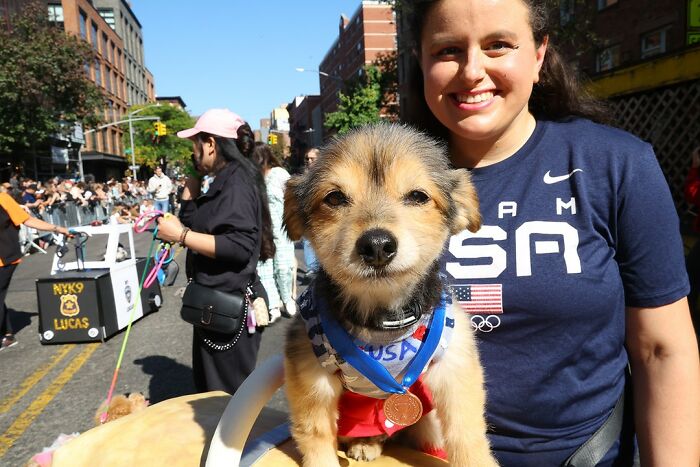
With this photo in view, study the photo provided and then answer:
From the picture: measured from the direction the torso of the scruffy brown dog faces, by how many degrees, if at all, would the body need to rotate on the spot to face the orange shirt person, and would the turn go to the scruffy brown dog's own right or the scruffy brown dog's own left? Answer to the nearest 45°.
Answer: approximately 135° to the scruffy brown dog's own right

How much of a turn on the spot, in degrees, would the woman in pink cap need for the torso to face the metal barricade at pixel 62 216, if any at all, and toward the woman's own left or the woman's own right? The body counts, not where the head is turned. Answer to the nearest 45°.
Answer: approximately 90° to the woman's own right

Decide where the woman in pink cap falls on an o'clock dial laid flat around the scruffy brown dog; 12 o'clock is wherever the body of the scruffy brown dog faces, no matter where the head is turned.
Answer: The woman in pink cap is roughly at 5 o'clock from the scruffy brown dog.

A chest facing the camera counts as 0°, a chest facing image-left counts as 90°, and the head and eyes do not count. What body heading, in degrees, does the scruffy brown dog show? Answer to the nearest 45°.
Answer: approximately 0°

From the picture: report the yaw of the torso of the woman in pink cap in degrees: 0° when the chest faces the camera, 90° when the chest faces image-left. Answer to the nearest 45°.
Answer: approximately 90°

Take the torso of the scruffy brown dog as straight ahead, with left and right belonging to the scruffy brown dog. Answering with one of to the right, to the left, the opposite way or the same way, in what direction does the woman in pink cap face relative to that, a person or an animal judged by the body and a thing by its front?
to the right

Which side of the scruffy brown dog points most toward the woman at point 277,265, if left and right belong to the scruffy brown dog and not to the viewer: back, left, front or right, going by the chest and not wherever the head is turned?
back

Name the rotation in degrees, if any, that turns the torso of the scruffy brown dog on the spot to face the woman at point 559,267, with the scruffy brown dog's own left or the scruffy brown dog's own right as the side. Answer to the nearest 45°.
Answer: approximately 90° to the scruffy brown dog's own left

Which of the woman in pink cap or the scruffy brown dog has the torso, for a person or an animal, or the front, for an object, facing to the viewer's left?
the woman in pink cap

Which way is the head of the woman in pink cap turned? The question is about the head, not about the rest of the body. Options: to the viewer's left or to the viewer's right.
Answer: to the viewer's left
